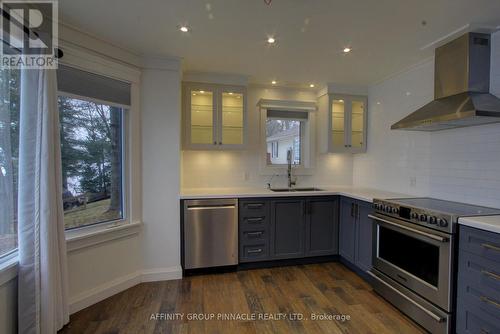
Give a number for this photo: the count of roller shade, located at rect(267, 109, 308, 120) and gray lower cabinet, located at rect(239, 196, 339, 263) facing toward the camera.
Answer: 2

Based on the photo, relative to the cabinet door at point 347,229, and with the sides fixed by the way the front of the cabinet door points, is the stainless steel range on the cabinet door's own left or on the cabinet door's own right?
on the cabinet door's own left

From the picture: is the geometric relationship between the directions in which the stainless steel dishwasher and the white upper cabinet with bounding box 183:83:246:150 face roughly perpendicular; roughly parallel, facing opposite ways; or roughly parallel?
roughly parallel

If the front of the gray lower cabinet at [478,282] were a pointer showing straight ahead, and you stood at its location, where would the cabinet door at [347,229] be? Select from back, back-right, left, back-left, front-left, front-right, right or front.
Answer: right

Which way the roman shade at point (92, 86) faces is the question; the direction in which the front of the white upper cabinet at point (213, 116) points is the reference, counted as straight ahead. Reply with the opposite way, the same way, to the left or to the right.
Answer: to the left

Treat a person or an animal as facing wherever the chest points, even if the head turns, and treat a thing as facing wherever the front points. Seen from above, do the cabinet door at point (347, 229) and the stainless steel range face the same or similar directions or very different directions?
same or similar directions

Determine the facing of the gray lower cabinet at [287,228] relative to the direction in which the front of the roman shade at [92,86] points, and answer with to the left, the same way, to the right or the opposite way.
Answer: to the right

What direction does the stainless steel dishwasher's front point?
toward the camera

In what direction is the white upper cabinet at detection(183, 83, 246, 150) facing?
toward the camera

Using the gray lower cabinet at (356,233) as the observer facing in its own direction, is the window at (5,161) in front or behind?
in front

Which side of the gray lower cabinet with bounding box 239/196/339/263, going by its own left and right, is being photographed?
front

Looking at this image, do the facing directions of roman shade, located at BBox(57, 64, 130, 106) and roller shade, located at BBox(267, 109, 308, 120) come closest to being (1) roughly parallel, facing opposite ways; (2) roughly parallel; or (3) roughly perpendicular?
roughly perpendicular

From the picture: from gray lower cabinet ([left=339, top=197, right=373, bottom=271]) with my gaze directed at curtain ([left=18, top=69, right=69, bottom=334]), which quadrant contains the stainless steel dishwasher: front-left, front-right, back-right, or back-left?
front-right

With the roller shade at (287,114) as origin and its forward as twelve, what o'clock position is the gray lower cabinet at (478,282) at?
The gray lower cabinet is roughly at 11 o'clock from the roller shade.

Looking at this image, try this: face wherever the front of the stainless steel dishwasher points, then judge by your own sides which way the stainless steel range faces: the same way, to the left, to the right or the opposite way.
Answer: to the right

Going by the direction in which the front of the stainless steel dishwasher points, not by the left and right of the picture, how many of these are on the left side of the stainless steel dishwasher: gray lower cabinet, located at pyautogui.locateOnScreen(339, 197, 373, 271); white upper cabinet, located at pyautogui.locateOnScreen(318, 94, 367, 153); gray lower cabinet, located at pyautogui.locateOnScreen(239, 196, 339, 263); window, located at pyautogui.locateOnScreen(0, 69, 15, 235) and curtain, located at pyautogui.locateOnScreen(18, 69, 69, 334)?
3

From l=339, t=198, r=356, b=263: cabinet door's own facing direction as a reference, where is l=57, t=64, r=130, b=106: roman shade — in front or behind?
in front

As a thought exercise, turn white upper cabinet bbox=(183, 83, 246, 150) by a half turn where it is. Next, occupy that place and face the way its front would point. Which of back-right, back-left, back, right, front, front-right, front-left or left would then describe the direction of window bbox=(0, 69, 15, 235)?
back-left
